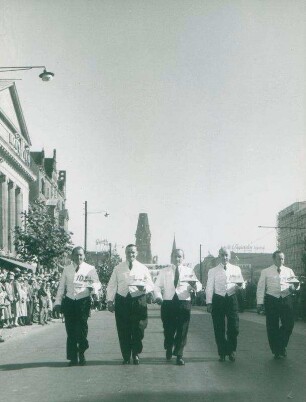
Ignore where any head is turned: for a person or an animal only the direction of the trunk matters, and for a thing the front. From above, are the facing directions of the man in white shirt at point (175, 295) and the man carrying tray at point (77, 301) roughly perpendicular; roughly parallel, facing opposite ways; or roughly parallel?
roughly parallel

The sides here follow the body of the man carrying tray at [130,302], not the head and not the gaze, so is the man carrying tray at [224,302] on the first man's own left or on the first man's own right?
on the first man's own left

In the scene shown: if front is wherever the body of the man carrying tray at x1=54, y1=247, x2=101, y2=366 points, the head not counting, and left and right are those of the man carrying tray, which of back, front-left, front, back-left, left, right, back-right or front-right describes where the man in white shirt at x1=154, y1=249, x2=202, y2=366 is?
left

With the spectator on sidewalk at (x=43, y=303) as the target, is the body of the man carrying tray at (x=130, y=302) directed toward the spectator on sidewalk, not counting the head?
no

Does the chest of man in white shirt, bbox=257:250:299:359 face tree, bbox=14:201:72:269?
no

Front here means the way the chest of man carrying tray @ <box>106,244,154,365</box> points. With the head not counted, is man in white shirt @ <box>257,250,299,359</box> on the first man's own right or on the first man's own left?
on the first man's own left

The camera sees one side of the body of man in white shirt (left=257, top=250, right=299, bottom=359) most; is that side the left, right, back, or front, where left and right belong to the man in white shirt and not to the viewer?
front

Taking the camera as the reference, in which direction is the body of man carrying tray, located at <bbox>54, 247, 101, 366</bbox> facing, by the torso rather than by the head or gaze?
toward the camera

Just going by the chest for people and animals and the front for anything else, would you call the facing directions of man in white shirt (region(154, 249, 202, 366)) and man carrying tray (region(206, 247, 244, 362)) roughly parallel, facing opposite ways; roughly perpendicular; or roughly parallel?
roughly parallel

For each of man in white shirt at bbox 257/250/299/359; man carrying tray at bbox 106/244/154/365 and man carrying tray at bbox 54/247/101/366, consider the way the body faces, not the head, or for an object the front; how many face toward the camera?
3

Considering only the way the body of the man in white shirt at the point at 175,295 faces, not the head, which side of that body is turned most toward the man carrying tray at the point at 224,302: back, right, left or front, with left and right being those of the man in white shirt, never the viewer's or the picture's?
left

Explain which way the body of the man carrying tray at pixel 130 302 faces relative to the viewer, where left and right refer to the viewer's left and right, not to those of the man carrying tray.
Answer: facing the viewer

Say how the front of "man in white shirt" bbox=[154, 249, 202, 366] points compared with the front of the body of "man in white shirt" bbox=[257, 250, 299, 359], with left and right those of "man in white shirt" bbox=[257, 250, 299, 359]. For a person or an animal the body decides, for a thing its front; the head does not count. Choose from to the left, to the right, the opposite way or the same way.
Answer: the same way

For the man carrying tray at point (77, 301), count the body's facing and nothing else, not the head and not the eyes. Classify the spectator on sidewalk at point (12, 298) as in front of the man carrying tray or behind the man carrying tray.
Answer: behind

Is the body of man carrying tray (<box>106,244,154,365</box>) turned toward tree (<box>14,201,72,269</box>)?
no
